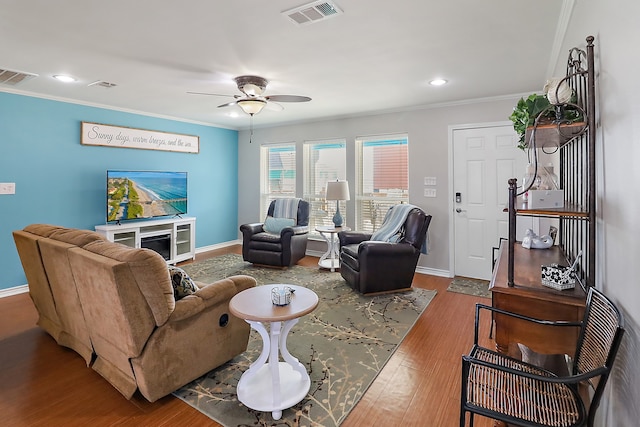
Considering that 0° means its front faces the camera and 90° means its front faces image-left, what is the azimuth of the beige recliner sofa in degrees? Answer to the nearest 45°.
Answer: approximately 225°

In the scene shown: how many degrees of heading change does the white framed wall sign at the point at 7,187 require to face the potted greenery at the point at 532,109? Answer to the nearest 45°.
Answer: approximately 45° to its left

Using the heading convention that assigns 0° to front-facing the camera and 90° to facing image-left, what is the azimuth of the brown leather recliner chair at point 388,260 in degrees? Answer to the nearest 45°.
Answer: approximately 45°

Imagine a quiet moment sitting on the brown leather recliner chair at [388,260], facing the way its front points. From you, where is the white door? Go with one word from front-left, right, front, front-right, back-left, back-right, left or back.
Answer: back

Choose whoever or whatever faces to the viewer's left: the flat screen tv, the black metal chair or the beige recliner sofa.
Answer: the black metal chair

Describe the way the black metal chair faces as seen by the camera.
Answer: facing to the left of the viewer

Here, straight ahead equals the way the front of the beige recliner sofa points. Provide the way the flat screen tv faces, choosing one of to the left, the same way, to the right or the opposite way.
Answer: to the right

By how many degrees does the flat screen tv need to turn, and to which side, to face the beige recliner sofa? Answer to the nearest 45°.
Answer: approximately 45° to its right

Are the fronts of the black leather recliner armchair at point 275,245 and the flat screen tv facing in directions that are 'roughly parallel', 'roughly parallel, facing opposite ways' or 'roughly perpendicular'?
roughly perpendicular

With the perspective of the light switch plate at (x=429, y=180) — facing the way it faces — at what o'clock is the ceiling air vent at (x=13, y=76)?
The ceiling air vent is roughly at 2 o'clock from the light switch plate.

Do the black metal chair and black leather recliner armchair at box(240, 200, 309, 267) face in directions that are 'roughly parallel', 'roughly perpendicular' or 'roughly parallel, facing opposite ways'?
roughly perpendicular

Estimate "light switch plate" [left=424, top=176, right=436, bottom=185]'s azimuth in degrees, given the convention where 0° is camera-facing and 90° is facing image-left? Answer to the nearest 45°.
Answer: approximately 0°
